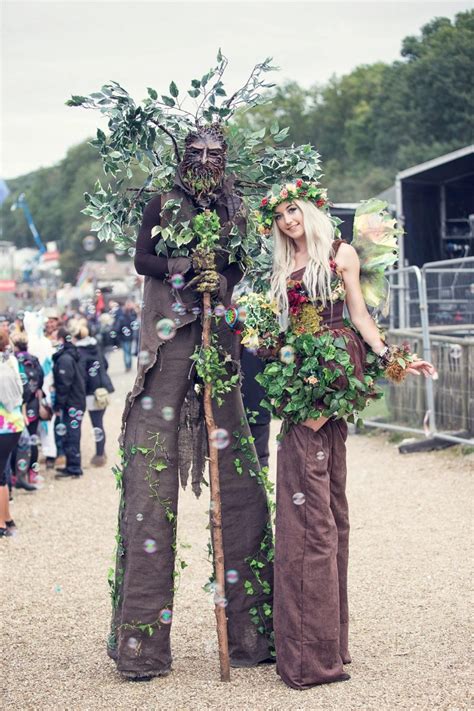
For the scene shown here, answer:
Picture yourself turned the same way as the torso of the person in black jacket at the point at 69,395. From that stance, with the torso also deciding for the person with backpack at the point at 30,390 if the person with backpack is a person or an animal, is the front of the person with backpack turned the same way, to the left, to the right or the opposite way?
the same way

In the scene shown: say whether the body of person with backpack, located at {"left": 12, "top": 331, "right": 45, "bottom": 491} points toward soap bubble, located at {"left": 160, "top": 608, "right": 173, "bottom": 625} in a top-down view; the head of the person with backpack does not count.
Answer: no

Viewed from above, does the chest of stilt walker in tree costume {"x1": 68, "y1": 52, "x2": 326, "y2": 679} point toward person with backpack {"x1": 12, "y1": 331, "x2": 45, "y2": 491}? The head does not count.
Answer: no

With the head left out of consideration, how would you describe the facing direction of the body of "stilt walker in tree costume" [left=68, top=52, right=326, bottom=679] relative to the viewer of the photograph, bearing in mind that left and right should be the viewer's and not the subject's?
facing the viewer

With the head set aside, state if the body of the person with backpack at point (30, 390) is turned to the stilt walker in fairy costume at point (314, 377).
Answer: no

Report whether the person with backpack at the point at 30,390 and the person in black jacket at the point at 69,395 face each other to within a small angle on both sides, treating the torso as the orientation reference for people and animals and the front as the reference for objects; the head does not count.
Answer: no

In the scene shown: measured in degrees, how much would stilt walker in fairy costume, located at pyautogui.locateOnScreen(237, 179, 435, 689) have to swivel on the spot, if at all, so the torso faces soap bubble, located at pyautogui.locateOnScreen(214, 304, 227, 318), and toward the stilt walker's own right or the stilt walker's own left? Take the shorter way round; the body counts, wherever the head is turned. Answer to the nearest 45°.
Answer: approximately 45° to the stilt walker's own right
